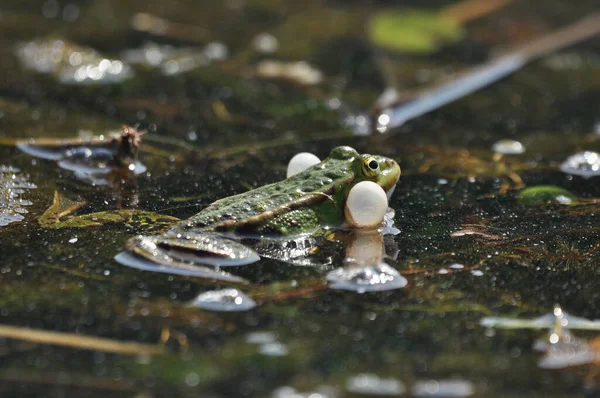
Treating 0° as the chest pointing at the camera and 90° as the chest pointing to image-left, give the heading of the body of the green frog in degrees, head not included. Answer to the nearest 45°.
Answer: approximately 225°

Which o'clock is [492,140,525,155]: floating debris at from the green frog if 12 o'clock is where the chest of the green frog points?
The floating debris is roughly at 12 o'clock from the green frog.

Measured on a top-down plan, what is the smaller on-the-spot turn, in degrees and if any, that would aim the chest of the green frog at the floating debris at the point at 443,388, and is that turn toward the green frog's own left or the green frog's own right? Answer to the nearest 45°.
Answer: approximately 90° to the green frog's own right

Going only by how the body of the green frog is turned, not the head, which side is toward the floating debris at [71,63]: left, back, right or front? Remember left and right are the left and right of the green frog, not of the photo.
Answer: left

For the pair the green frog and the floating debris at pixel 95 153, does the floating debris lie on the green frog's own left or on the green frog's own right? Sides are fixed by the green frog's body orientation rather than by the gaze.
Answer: on the green frog's own left

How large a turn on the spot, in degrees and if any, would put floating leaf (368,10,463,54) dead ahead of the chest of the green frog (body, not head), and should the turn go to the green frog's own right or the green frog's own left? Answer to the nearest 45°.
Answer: approximately 45° to the green frog's own left

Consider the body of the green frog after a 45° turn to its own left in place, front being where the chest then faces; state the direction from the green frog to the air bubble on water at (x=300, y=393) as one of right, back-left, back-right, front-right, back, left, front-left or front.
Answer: back

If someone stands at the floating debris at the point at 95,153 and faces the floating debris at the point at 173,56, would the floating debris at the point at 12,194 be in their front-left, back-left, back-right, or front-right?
back-left

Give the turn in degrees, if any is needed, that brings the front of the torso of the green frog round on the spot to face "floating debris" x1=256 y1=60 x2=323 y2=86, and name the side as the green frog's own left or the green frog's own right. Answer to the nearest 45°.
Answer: approximately 45° to the green frog's own left

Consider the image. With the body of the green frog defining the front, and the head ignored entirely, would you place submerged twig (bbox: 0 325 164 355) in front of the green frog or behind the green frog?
behind

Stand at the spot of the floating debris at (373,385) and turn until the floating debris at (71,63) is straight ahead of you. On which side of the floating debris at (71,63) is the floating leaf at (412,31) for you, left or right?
right

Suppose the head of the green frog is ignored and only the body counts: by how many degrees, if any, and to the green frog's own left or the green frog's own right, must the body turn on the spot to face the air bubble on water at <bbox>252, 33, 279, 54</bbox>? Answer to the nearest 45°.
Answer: approximately 45° to the green frog's own left
